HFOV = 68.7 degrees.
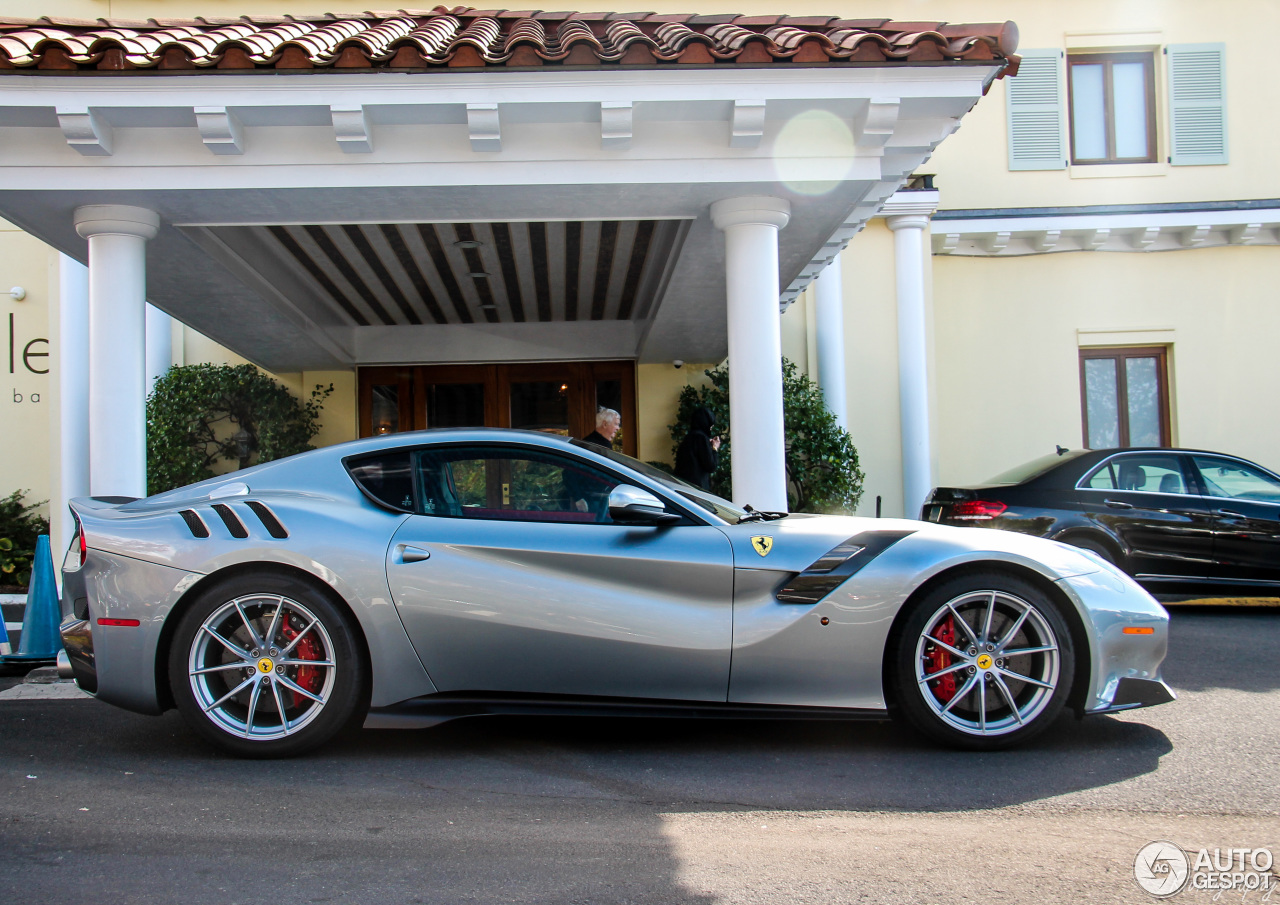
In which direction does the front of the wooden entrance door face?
toward the camera

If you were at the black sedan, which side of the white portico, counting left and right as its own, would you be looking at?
left

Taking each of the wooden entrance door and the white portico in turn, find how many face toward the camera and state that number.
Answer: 2

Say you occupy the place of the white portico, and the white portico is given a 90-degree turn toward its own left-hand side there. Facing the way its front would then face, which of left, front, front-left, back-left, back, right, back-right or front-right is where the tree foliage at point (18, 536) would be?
back-left

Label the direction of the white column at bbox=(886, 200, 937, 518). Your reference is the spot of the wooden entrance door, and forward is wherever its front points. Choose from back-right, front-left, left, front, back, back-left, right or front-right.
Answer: left

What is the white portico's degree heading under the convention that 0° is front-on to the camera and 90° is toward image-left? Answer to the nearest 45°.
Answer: approximately 0°

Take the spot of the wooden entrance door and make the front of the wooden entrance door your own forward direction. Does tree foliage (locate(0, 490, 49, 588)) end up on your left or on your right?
on your right

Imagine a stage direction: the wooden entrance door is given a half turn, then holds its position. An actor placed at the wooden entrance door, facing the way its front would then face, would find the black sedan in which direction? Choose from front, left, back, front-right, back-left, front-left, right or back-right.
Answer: back-right

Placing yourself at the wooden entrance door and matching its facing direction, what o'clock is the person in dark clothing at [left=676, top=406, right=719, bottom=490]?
The person in dark clothing is roughly at 11 o'clock from the wooden entrance door.

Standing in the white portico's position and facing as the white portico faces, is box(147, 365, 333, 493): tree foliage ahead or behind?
behind

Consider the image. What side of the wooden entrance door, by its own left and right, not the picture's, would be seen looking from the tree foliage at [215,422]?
right
